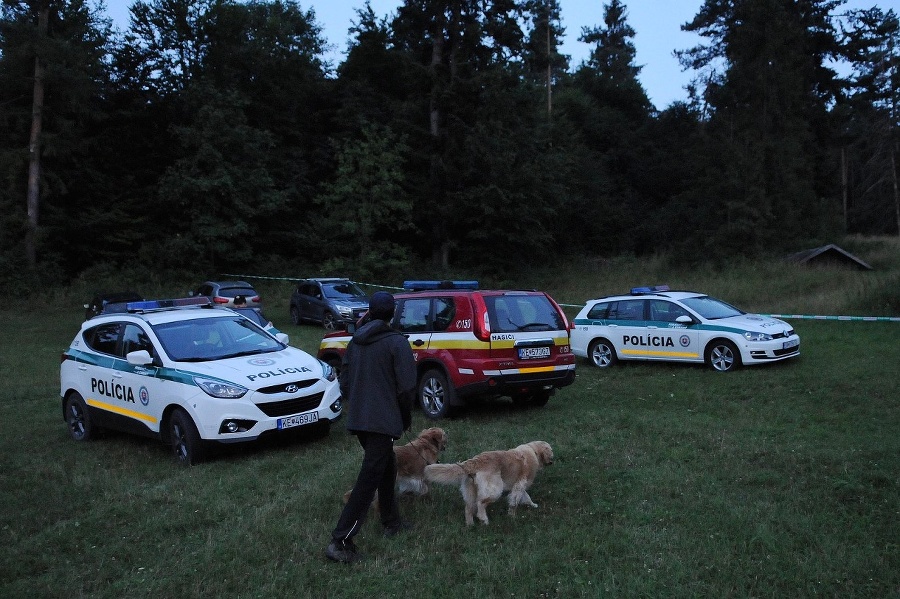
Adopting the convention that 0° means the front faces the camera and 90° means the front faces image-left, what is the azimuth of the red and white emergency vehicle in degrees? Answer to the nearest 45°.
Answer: approximately 135°

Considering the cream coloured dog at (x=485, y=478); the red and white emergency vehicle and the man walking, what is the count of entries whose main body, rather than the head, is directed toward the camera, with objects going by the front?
0

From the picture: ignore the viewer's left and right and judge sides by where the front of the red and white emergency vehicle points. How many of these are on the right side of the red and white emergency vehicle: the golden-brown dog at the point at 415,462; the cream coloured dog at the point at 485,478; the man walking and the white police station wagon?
1

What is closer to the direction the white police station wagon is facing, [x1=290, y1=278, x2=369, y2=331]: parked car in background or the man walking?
the man walking

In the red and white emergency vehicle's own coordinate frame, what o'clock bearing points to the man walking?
The man walking is roughly at 8 o'clock from the red and white emergency vehicle.

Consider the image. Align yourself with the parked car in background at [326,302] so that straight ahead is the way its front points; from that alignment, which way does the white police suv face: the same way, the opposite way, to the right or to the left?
the same way

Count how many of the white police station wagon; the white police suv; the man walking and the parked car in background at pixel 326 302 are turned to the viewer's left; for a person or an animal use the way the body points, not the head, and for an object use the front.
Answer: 0

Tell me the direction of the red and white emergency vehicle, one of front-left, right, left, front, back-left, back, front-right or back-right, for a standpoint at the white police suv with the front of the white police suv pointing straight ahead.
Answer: front-left

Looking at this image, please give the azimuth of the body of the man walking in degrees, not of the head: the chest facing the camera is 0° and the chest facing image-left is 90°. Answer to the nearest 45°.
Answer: approximately 225°

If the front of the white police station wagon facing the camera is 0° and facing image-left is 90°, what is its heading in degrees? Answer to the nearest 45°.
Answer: approximately 315°

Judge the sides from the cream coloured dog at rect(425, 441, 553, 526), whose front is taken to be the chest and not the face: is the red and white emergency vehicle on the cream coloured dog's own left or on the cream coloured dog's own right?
on the cream coloured dog's own left

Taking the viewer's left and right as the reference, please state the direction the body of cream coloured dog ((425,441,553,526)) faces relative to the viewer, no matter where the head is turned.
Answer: facing away from the viewer and to the right of the viewer

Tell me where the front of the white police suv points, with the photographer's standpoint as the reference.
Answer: facing the viewer and to the right of the viewer

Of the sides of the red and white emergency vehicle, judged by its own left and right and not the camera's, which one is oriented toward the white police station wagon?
right

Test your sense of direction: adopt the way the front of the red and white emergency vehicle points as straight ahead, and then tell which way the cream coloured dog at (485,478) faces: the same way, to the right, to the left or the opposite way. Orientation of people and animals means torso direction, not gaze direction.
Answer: to the right

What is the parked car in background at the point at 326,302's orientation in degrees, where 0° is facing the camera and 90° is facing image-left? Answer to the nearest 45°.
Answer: approximately 315°
